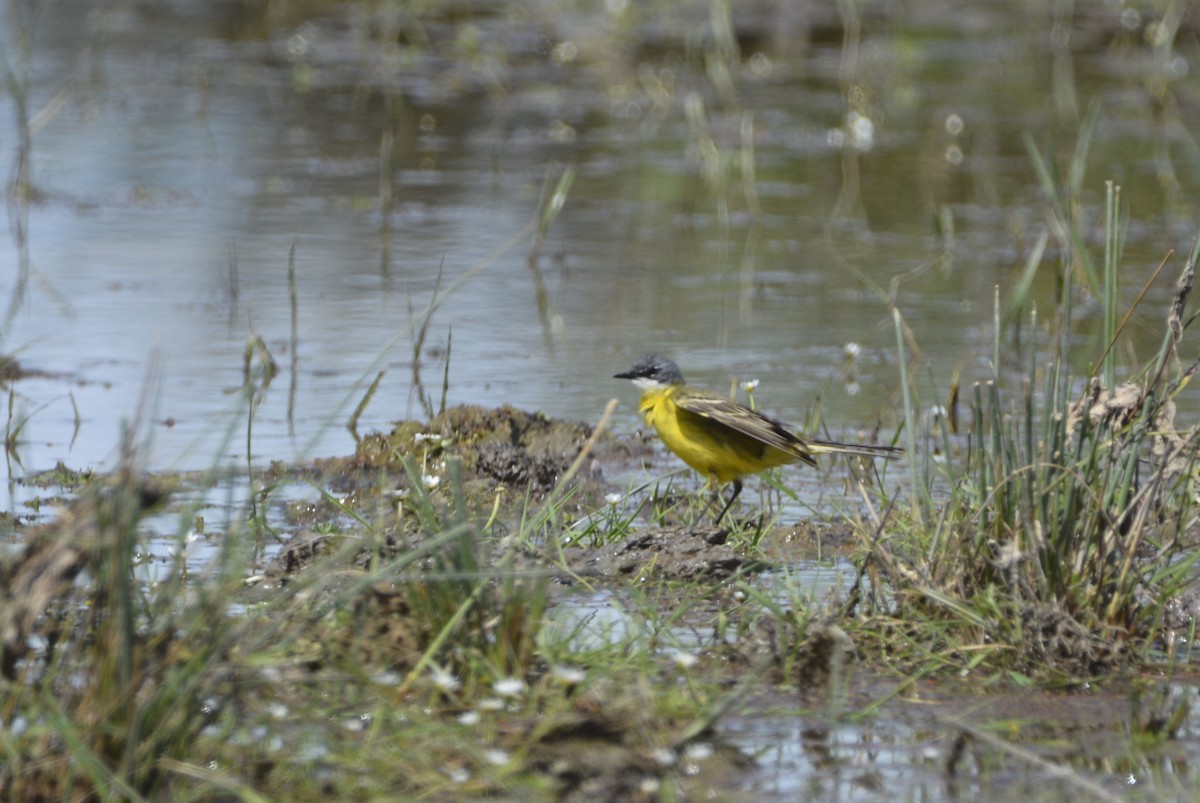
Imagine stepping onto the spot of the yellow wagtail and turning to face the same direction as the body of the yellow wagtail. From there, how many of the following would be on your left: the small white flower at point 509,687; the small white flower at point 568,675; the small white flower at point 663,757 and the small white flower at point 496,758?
4

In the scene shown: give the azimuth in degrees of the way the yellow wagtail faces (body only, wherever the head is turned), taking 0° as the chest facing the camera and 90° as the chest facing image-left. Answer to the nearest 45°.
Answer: approximately 90°

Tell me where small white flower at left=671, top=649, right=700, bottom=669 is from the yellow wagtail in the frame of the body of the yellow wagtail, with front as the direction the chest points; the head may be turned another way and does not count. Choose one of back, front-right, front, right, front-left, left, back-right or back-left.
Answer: left

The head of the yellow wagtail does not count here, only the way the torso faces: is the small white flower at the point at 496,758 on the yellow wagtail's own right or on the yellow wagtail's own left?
on the yellow wagtail's own left

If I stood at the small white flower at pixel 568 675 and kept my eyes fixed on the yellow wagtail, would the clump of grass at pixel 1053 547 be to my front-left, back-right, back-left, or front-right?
front-right

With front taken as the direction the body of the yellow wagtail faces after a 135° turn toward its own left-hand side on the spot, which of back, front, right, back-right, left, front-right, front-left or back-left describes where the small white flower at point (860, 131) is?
back-left

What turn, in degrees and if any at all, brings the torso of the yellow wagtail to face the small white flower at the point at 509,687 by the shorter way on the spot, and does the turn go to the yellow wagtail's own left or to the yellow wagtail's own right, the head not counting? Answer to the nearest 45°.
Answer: approximately 90° to the yellow wagtail's own left

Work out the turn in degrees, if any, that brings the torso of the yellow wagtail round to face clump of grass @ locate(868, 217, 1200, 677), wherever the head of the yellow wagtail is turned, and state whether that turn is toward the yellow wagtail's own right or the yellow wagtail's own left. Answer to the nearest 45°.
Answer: approximately 135° to the yellow wagtail's own left

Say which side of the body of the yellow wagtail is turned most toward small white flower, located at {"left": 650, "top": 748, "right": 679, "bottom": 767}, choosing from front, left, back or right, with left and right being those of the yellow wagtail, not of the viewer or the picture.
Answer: left

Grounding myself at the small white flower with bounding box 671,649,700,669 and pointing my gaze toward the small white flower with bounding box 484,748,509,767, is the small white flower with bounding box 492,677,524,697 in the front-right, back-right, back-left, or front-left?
front-right

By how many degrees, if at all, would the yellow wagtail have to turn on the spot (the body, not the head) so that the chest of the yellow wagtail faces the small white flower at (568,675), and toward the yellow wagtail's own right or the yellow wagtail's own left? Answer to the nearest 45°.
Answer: approximately 90° to the yellow wagtail's own left

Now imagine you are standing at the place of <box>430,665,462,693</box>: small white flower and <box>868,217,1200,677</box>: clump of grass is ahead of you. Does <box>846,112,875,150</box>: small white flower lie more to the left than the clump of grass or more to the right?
left
